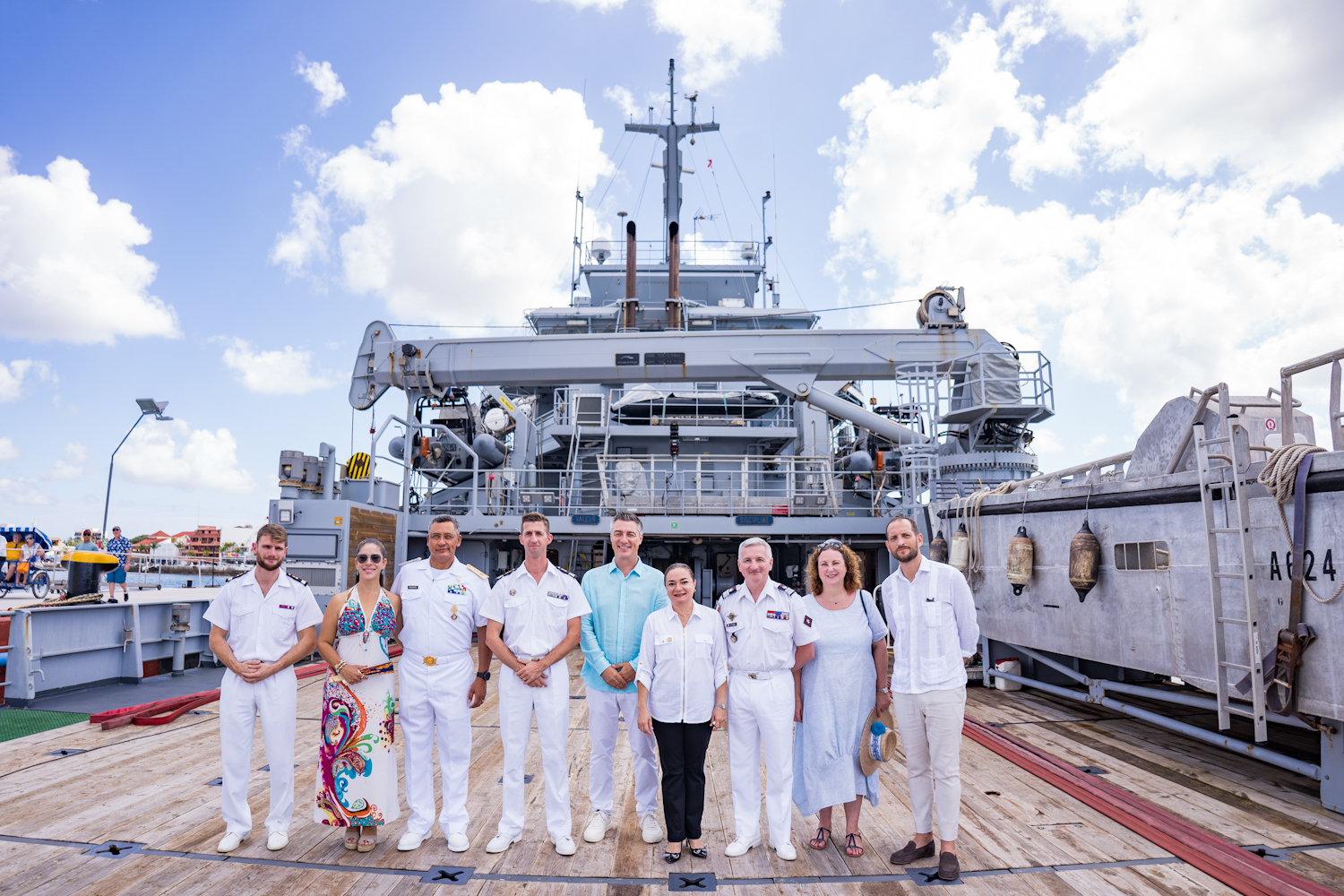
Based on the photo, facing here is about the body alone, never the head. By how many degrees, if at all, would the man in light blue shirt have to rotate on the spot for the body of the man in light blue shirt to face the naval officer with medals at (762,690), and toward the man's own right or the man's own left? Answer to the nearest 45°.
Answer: approximately 45° to the man's own left

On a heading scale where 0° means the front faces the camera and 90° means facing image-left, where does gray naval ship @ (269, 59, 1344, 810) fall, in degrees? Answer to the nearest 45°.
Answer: approximately 180°

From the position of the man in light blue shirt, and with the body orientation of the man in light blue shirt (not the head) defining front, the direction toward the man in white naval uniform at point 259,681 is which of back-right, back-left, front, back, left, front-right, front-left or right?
right
